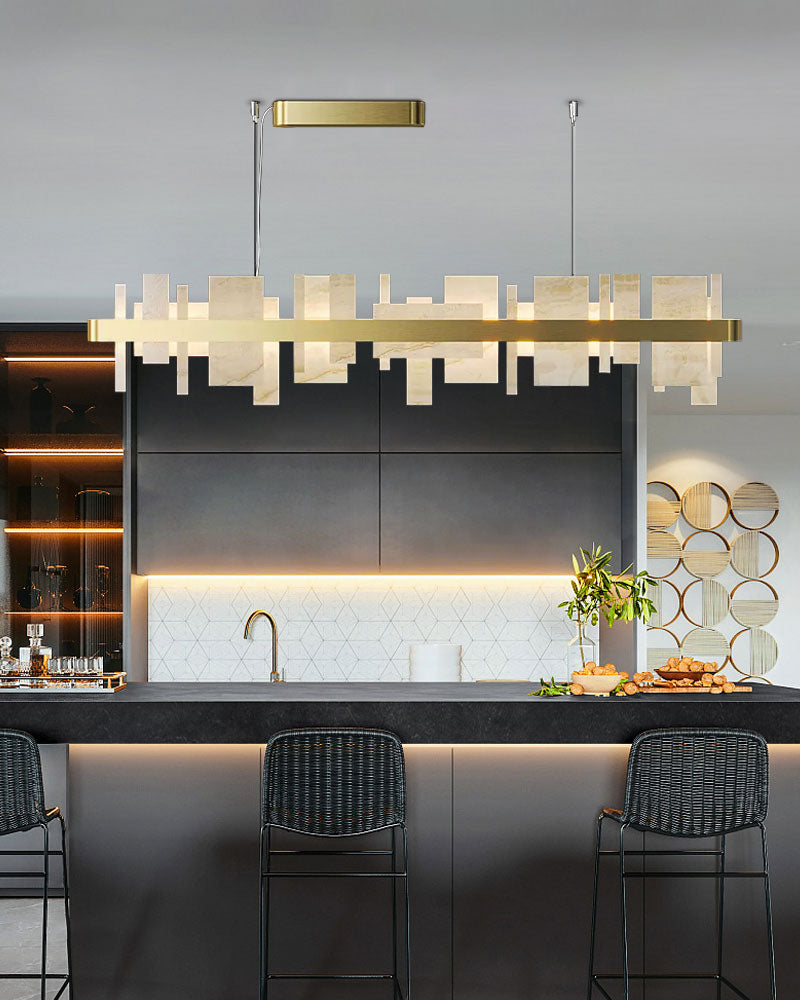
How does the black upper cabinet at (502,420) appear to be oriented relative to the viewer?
toward the camera

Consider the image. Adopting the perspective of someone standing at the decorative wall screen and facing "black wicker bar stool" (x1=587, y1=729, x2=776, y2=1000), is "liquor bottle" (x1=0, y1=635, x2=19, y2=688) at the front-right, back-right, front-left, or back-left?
front-right

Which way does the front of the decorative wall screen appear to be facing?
toward the camera

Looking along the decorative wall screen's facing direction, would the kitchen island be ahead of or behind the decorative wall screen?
ahead

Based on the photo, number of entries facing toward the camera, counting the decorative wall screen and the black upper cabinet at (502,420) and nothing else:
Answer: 2

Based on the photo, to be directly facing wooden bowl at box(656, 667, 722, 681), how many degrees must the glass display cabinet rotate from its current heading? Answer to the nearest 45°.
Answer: approximately 45° to its left

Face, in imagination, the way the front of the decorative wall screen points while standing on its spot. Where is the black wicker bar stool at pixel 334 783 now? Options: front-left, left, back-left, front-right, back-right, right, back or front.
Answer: front

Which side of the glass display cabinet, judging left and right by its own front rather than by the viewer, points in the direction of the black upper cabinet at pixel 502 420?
left

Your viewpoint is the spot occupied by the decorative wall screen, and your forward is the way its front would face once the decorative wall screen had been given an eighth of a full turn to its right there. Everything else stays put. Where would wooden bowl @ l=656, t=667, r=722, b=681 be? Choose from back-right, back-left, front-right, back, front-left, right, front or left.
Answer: front-left

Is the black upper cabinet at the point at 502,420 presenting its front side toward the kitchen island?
yes

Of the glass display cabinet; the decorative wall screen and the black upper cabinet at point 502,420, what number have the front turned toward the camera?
3

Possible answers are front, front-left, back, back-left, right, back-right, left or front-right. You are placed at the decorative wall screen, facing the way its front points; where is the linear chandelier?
front

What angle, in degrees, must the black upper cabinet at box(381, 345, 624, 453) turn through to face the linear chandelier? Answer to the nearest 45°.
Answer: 0° — it already faces it

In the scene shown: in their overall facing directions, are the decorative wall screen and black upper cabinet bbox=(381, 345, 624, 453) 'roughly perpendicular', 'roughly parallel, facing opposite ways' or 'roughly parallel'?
roughly parallel

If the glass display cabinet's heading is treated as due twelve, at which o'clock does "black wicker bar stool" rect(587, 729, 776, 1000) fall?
The black wicker bar stool is roughly at 11 o'clock from the glass display cabinet.
